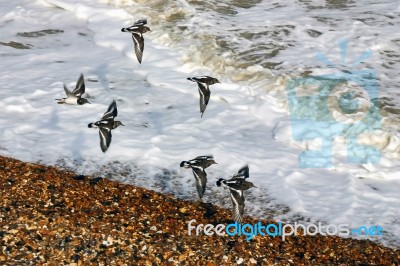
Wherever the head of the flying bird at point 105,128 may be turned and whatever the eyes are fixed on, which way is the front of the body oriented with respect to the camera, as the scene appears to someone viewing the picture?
to the viewer's right

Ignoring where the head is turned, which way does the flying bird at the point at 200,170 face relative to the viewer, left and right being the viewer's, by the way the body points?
facing to the right of the viewer

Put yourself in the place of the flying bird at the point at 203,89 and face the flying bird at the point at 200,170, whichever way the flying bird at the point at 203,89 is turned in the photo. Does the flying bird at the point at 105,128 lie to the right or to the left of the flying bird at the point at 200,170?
right

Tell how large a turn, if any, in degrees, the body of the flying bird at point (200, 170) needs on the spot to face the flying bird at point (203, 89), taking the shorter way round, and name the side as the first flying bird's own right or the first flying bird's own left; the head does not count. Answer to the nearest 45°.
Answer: approximately 90° to the first flying bird's own left

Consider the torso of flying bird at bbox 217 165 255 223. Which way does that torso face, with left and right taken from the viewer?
facing to the right of the viewer

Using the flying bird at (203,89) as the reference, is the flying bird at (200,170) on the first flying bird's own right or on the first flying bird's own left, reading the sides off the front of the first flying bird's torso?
on the first flying bird's own right
